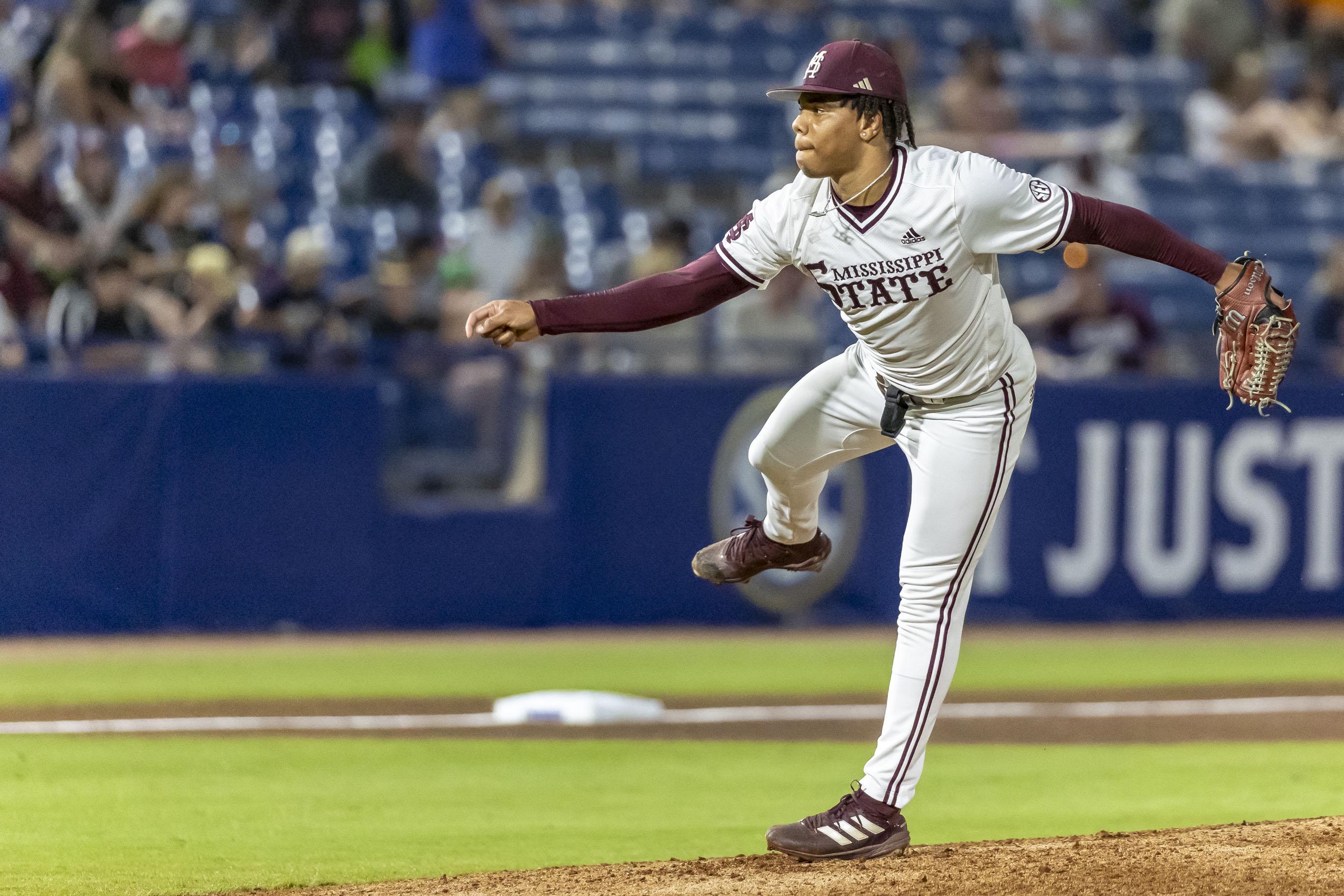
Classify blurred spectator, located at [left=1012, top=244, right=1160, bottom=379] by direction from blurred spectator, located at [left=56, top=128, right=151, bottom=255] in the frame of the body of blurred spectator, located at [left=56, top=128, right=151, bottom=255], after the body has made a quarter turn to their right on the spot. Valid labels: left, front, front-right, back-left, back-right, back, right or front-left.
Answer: back

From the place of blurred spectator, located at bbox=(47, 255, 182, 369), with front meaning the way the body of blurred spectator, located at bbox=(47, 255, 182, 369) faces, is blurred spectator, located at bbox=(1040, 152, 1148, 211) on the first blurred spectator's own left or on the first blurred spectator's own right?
on the first blurred spectator's own left

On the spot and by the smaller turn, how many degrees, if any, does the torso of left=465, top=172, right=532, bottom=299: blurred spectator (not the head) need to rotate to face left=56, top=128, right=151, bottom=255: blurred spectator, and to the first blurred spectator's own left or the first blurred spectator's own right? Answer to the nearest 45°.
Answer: approximately 45° to the first blurred spectator's own right

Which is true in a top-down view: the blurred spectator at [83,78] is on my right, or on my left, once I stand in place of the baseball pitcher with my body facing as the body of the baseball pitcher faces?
on my right

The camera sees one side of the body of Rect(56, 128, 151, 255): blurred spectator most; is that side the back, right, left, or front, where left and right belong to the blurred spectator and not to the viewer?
front

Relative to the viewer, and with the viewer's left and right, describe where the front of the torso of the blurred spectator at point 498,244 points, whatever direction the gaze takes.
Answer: facing the viewer

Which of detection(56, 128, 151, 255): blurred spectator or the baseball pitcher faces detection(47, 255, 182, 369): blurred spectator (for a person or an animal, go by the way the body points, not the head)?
detection(56, 128, 151, 255): blurred spectator

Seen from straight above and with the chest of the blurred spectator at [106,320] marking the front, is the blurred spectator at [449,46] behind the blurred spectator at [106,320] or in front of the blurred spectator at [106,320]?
behind

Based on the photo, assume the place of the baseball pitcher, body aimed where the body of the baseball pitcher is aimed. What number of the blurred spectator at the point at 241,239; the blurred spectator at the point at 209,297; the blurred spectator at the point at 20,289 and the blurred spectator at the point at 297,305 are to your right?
4

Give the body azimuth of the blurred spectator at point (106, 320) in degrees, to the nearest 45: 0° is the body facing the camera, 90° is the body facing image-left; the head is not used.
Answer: approximately 0°

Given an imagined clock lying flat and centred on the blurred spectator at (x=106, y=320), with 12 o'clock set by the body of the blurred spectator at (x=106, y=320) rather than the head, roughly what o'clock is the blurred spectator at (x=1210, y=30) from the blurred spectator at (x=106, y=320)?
the blurred spectator at (x=1210, y=30) is roughly at 8 o'clock from the blurred spectator at (x=106, y=320).

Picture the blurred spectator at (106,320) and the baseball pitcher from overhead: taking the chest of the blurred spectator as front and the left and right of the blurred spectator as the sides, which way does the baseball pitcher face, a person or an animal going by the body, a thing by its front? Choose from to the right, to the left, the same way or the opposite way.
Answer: to the right

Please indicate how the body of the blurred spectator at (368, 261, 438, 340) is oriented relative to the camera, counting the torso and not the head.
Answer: toward the camera

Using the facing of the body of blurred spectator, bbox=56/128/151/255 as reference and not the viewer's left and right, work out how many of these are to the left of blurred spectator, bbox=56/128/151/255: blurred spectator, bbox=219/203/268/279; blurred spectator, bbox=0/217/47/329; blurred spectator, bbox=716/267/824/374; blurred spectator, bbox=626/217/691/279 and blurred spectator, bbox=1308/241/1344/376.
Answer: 4
